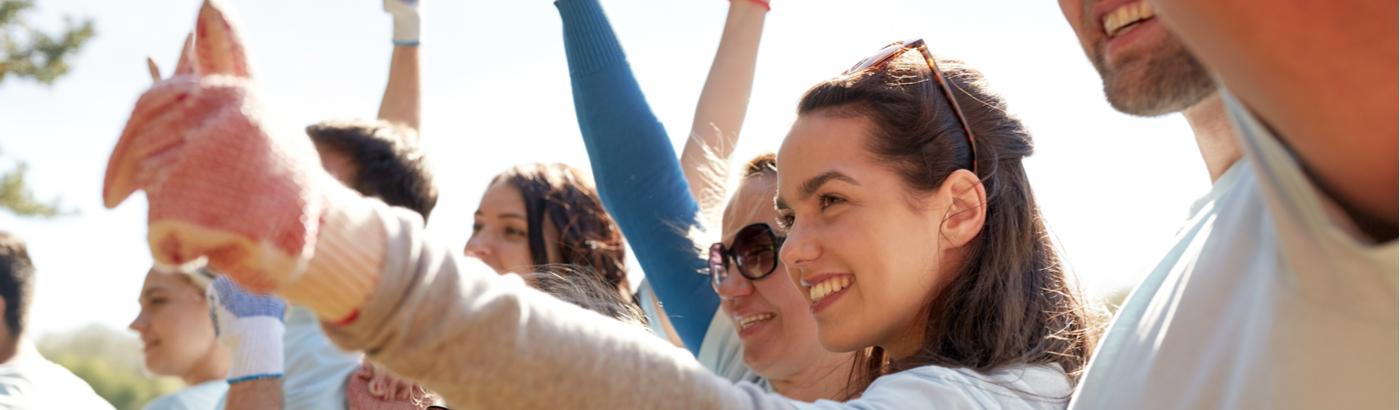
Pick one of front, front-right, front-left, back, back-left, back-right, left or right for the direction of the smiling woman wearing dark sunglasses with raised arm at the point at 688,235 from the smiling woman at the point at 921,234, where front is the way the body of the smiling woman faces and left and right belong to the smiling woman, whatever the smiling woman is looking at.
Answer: right

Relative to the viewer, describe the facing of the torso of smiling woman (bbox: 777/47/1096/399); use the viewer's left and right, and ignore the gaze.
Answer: facing the viewer and to the left of the viewer

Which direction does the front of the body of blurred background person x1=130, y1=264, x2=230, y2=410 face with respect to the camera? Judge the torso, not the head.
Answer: to the viewer's left

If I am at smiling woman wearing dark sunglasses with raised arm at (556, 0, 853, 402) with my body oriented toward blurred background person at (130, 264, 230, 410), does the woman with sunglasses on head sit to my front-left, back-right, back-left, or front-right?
back-left

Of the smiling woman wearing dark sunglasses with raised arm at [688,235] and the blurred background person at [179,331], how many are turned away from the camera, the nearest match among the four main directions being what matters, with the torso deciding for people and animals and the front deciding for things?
0

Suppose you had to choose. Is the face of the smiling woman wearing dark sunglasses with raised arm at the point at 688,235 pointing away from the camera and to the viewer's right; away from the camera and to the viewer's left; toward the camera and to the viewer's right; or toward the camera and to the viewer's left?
toward the camera and to the viewer's left
